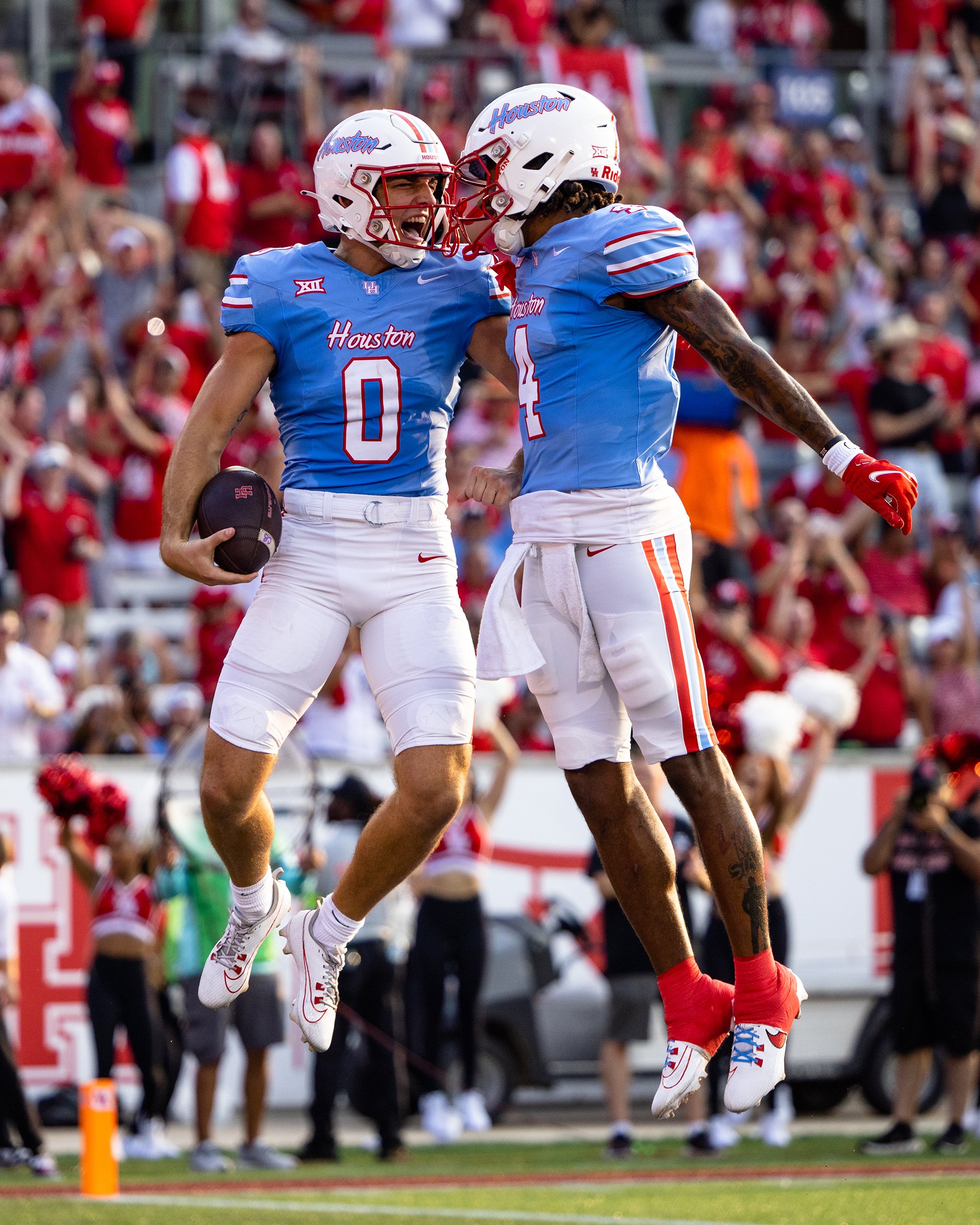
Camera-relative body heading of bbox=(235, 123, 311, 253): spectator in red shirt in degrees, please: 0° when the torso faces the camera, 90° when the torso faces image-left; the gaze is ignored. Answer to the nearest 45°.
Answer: approximately 0°

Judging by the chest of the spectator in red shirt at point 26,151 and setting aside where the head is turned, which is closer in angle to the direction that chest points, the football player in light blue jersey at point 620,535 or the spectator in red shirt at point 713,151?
the football player in light blue jersey

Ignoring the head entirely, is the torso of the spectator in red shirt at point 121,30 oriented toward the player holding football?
yes

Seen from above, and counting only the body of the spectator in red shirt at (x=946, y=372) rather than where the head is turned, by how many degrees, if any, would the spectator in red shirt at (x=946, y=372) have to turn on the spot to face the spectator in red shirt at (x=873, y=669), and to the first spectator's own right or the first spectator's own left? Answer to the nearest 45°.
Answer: approximately 45° to the first spectator's own left
